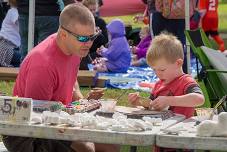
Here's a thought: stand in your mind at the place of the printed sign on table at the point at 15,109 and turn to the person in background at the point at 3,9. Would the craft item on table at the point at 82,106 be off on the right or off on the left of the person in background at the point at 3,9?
right

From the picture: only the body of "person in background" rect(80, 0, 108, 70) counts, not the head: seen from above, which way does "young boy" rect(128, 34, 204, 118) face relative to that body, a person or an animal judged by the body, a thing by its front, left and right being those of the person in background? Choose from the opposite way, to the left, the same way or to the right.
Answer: to the right

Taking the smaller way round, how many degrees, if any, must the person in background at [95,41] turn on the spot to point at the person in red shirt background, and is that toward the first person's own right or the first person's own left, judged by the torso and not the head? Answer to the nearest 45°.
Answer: approximately 90° to the first person's own left

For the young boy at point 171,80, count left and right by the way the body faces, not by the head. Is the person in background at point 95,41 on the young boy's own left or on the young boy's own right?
on the young boy's own right

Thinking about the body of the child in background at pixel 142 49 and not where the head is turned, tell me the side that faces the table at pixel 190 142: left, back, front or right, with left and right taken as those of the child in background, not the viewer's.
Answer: left

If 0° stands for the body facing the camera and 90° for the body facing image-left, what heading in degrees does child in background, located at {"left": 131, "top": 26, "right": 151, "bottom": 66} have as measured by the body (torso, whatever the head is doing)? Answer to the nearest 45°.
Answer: approximately 90°

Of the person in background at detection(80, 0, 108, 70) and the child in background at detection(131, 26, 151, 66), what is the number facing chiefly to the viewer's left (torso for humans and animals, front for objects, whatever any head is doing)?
1

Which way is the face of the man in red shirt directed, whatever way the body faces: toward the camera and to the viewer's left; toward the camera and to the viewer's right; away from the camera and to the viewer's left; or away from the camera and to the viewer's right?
toward the camera and to the viewer's right
